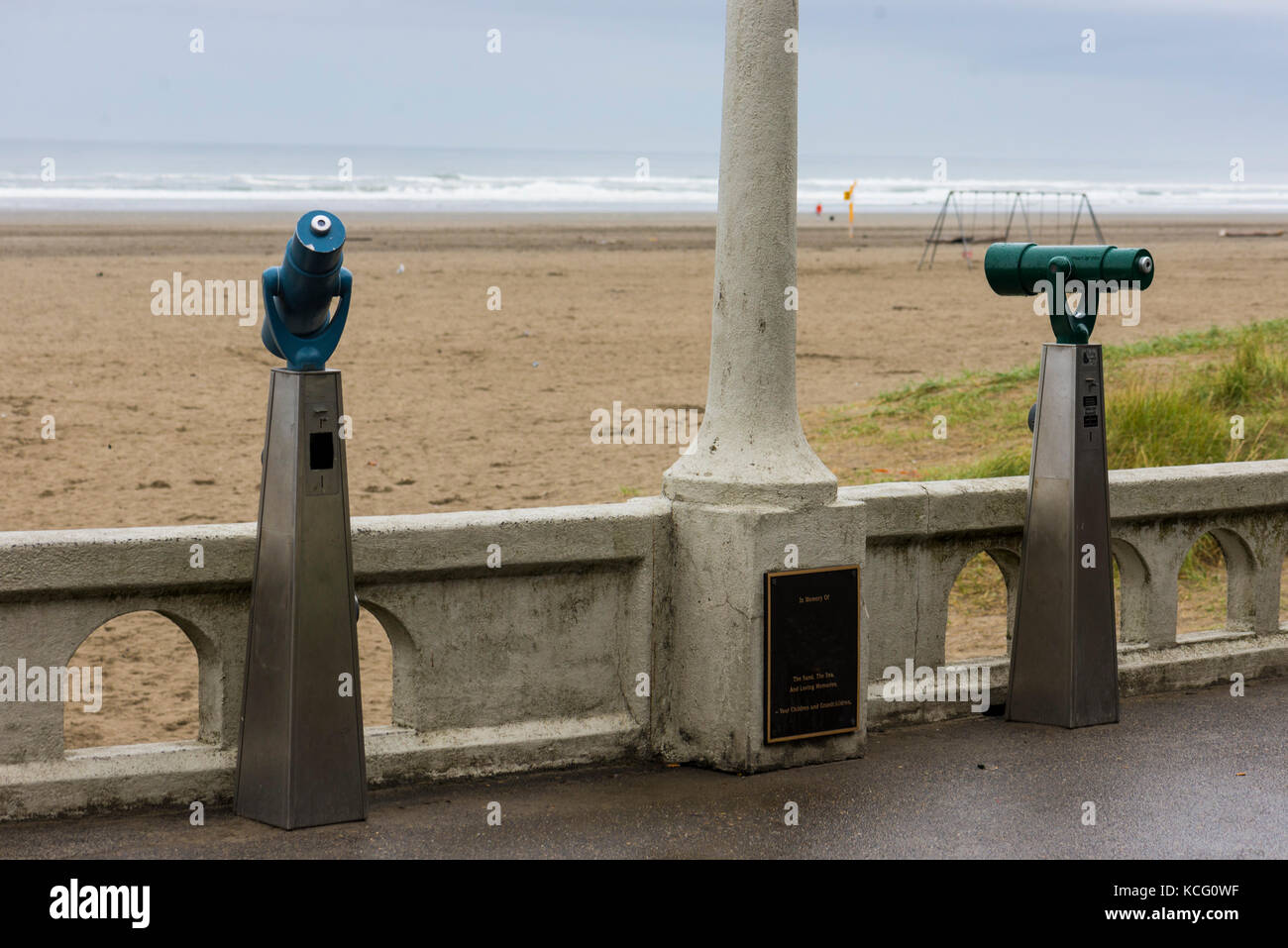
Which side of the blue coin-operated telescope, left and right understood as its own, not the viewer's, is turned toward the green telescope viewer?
right

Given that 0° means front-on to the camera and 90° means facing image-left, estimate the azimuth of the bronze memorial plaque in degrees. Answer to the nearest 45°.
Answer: approximately 315°

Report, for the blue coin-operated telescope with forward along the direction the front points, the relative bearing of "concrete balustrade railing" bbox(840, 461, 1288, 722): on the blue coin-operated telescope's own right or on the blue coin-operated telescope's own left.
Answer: on the blue coin-operated telescope's own right

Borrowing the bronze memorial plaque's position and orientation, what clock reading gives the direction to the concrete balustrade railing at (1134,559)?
The concrete balustrade railing is roughly at 9 o'clock from the bronze memorial plaque.

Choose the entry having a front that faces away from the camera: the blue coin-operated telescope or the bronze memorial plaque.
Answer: the blue coin-operated telescope

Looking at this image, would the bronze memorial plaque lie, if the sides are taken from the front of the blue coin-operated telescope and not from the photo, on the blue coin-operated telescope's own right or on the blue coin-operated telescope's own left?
on the blue coin-operated telescope's own right
